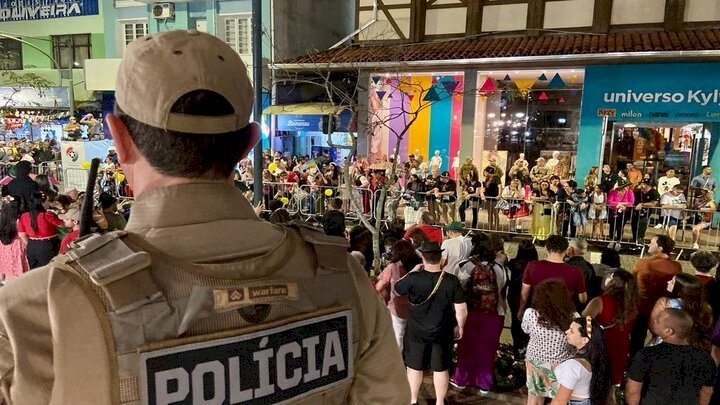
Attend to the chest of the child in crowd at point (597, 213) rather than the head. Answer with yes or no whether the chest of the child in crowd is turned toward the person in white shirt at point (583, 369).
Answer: yes

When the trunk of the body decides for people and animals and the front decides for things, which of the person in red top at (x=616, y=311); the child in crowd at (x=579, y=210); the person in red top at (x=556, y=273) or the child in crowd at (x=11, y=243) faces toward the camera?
the child in crowd at (x=579, y=210)

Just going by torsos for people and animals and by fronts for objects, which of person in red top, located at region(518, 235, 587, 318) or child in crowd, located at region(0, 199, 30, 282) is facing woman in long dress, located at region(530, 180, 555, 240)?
the person in red top

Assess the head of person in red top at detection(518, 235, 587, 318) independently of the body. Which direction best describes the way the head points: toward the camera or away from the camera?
away from the camera

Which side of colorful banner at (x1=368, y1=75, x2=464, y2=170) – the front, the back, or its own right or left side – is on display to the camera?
front

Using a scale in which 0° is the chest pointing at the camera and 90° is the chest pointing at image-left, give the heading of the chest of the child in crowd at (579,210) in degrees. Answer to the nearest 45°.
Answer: approximately 0°

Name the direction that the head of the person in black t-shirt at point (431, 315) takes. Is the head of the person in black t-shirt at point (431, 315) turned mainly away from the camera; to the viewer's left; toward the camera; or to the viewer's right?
away from the camera

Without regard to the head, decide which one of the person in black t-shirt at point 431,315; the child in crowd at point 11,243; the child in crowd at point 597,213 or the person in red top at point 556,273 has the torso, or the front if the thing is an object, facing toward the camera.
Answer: the child in crowd at point 597,213

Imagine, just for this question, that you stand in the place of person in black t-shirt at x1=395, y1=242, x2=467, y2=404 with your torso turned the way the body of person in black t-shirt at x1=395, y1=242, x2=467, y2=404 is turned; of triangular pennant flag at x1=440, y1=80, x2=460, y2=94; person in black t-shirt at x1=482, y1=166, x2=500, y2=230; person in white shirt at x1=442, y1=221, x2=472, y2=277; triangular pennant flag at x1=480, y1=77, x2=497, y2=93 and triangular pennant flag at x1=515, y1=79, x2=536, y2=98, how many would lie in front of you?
5

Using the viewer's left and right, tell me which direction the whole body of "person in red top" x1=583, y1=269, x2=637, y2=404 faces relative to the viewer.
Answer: facing away from the viewer and to the left of the viewer
